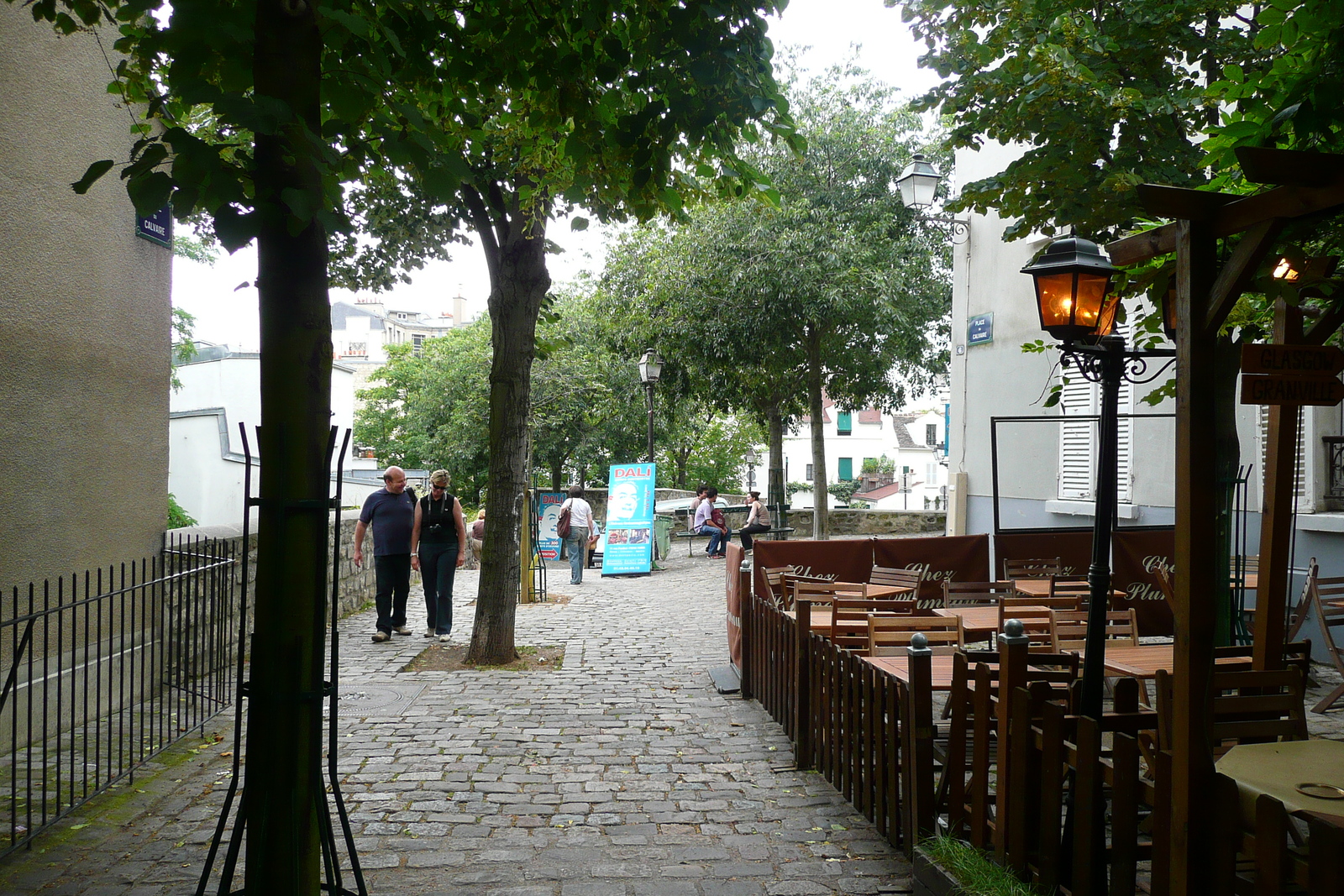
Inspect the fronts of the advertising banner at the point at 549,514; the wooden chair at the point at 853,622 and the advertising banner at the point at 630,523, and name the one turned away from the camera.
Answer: the wooden chair

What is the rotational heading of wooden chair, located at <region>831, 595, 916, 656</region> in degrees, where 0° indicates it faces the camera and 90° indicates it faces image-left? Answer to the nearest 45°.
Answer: approximately 180°

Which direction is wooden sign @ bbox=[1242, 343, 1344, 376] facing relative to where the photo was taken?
toward the camera

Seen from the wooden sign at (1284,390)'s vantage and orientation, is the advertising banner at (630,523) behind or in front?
behind

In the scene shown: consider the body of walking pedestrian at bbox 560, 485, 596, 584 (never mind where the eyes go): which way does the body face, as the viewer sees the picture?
away from the camera

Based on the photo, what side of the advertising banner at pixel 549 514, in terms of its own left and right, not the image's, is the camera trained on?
front
